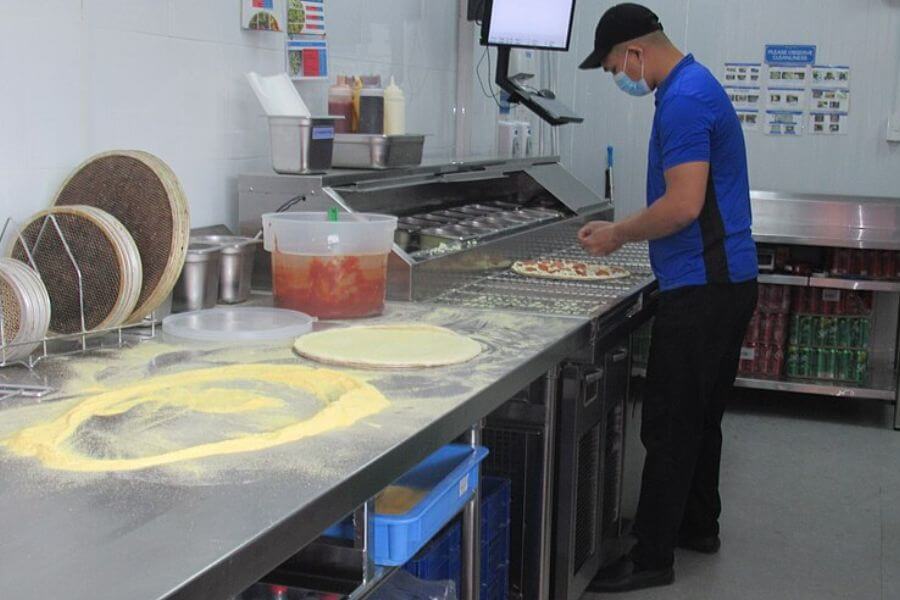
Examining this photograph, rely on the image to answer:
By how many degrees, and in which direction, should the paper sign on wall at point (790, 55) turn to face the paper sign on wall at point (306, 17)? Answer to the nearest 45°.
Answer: approximately 45° to its right

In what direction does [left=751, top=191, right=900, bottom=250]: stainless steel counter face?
toward the camera

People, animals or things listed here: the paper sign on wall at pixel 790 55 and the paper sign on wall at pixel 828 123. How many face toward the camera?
2

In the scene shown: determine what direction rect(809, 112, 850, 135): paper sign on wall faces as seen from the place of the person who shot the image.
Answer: facing the viewer

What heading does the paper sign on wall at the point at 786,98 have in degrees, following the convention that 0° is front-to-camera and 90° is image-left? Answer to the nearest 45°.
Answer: approximately 0°

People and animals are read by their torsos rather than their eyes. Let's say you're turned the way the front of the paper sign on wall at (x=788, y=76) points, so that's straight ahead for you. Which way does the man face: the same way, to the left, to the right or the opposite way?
to the right

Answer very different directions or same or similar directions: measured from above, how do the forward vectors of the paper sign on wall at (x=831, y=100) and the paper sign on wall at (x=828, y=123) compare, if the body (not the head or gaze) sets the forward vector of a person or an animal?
same or similar directions

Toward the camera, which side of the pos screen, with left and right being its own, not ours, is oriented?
front

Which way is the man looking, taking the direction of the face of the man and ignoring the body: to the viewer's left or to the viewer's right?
to the viewer's left

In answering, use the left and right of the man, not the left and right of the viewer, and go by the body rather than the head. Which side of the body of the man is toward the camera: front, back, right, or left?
left

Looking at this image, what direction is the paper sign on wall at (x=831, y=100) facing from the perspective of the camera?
toward the camera

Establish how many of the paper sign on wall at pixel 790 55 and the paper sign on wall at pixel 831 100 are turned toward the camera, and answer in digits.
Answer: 2
